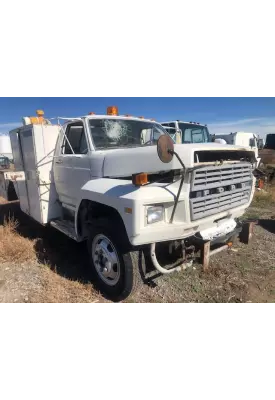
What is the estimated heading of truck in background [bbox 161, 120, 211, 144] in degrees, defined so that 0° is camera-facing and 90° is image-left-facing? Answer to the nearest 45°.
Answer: approximately 315°

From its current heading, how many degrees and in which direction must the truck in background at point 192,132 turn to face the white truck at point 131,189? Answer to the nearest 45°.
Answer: approximately 45° to its right

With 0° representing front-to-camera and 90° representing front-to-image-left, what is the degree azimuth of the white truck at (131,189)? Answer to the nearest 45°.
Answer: approximately 315°

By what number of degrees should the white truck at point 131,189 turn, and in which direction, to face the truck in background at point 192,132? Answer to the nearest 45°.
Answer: approximately 135° to its left
